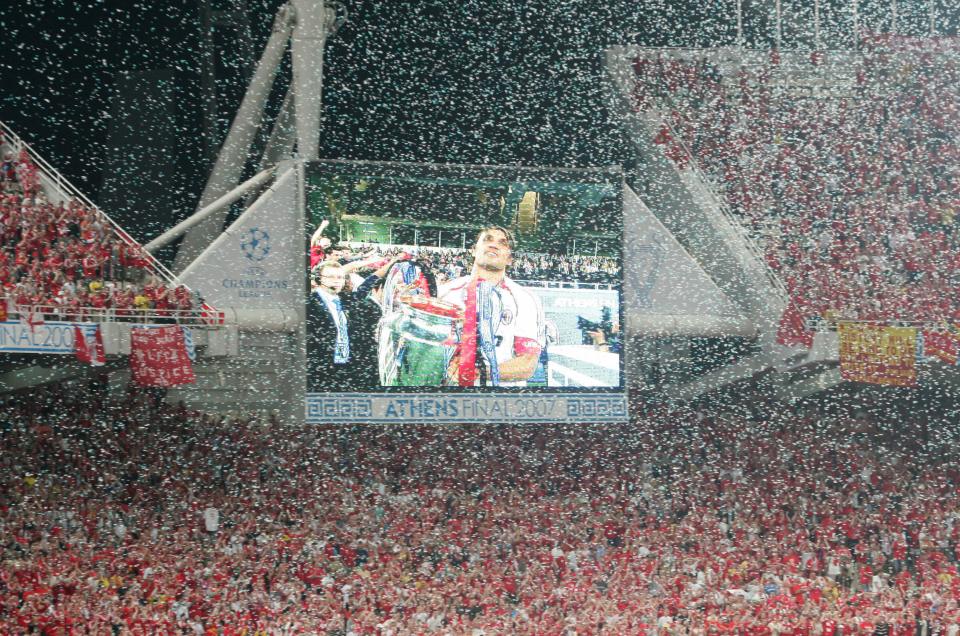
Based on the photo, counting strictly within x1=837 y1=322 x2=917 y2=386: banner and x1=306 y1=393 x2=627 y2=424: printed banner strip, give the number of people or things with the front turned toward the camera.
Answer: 2

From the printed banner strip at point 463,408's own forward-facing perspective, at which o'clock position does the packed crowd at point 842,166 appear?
The packed crowd is roughly at 8 o'clock from the printed banner strip.

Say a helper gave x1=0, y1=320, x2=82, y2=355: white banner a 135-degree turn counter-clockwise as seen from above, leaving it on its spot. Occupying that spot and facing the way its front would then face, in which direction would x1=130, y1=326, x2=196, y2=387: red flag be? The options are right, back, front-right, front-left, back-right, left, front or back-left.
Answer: front-right

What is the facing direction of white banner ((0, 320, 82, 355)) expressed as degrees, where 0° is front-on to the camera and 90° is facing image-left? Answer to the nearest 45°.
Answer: approximately 0°

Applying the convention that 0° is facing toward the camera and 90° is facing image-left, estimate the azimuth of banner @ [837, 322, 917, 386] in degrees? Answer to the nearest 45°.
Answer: approximately 0°

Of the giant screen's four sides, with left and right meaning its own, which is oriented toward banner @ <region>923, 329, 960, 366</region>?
left
